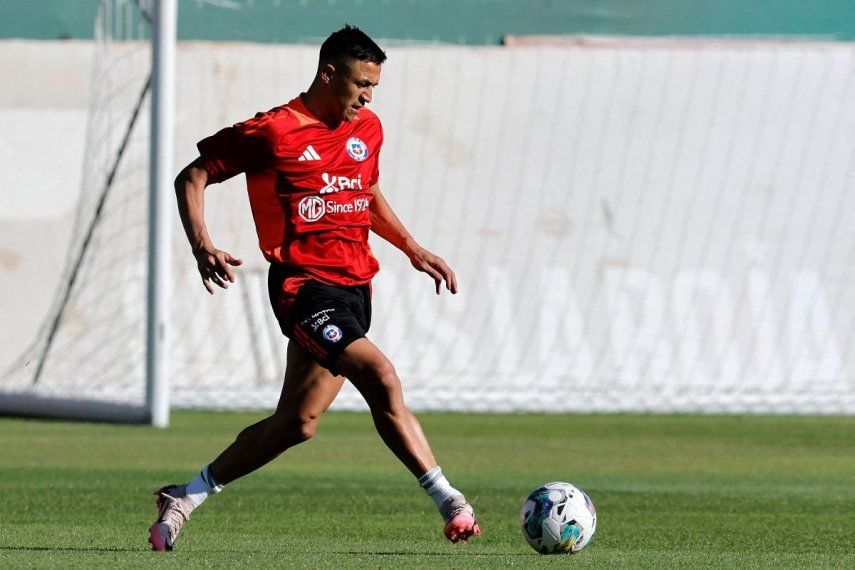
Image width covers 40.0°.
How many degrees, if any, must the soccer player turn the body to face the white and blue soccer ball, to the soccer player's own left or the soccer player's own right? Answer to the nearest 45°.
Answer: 0° — they already face it

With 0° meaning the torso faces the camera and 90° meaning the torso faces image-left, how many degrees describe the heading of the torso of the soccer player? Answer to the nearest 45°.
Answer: approximately 315°
